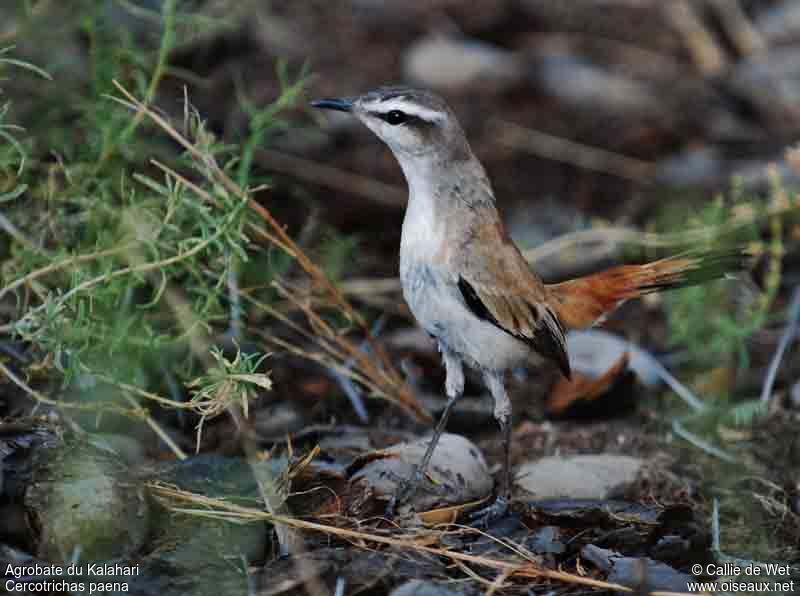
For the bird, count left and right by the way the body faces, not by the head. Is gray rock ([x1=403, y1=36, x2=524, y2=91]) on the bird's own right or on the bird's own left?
on the bird's own right

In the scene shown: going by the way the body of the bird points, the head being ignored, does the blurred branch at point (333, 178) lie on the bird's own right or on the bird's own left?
on the bird's own right

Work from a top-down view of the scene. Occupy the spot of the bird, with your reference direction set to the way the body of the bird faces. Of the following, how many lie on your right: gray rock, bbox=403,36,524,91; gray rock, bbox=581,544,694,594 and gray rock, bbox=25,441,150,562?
1

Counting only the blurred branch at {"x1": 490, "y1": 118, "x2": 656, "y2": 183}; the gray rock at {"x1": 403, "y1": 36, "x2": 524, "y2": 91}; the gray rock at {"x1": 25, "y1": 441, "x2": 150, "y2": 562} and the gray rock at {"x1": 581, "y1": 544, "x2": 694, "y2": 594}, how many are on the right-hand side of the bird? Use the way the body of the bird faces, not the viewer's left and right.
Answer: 2

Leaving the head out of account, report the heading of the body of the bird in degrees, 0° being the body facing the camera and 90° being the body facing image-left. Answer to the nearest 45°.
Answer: approximately 90°

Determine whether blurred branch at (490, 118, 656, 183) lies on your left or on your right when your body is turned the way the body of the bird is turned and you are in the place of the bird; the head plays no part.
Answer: on your right

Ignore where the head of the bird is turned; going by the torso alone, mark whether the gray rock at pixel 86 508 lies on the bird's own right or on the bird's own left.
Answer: on the bird's own left

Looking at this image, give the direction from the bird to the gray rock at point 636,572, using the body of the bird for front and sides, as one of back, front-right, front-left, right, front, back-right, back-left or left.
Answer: back-left

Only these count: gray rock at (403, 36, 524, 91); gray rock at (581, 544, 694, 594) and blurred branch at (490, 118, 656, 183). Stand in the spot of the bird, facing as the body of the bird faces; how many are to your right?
2
